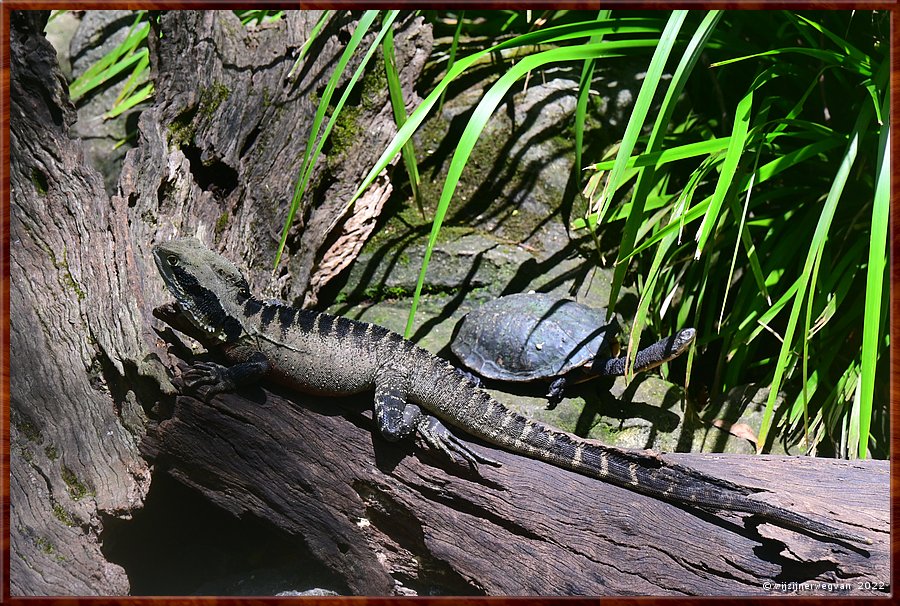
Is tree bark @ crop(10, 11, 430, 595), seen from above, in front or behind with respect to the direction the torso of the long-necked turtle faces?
behind

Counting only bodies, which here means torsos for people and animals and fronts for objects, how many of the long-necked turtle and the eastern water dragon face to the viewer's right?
1

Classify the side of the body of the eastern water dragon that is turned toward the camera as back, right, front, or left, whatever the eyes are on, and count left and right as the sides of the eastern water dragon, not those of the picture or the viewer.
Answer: left

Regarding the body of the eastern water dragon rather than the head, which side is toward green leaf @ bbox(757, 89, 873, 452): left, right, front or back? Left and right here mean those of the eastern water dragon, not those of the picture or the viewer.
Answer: back

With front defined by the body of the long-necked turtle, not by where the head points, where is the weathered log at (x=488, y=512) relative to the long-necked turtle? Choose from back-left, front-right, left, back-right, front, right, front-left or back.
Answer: right

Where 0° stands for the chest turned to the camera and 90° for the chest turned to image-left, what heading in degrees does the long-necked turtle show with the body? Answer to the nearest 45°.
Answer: approximately 270°

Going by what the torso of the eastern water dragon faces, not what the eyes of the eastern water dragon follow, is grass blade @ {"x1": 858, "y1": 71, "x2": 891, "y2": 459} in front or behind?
behind

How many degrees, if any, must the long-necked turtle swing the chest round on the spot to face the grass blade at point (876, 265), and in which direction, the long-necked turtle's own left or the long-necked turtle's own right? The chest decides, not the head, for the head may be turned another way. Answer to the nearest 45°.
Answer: approximately 45° to the long-necked turtle's own right

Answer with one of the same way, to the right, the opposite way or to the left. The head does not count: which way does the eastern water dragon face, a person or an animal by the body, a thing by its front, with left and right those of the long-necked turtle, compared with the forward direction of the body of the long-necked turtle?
the opposite way

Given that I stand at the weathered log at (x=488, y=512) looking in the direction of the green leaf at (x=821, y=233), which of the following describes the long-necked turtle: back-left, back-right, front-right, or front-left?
front-left

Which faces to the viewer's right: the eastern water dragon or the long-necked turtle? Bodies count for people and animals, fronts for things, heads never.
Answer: the long-necked turtle
